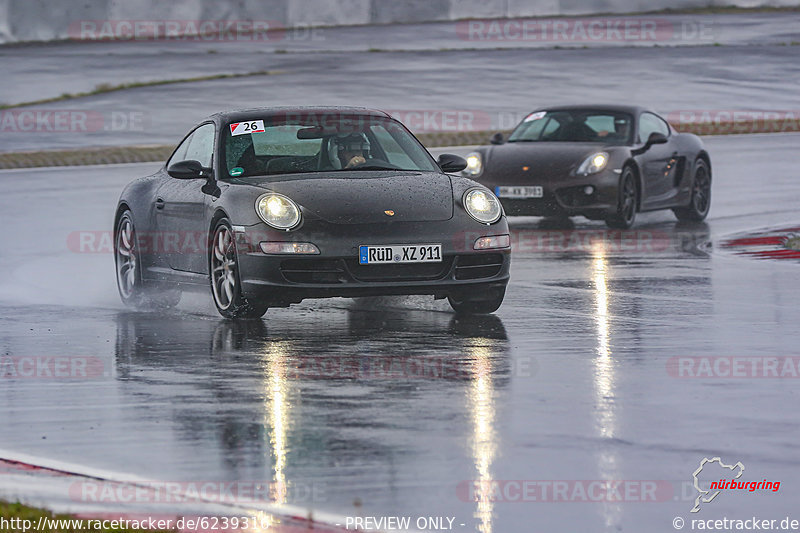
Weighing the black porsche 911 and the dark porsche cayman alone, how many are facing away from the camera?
0

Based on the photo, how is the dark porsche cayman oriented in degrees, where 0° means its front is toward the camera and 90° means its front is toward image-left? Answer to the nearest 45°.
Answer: approximately 45°

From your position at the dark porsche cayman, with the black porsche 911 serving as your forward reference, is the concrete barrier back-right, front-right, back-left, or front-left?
back-right

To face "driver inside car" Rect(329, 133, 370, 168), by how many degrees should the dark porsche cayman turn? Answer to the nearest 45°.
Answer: approximately 45° to its left

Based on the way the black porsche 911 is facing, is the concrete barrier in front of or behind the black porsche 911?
behind

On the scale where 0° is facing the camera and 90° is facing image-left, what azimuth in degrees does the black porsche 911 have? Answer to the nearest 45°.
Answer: approximately 315°

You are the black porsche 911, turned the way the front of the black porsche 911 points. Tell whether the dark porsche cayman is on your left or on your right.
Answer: on your left
